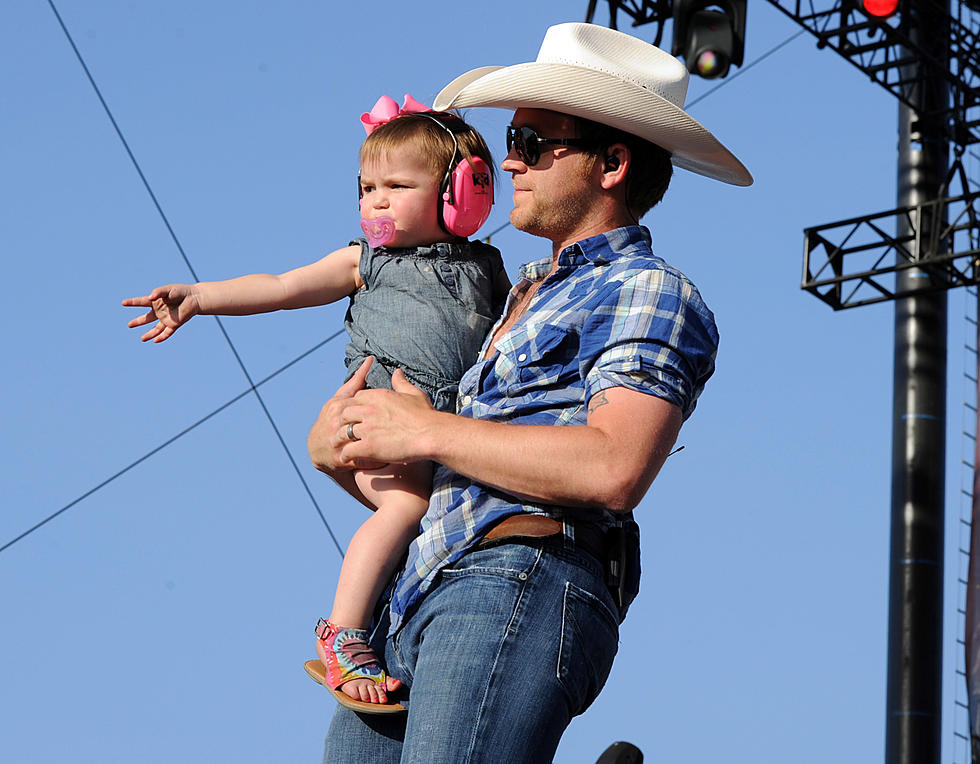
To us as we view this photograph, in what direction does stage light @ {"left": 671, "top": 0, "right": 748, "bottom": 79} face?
facing the viewer

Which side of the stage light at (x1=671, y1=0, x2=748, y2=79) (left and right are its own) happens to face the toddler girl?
front

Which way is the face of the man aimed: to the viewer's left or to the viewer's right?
to the viewer's left

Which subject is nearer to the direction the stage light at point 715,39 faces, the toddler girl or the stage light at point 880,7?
the toddler girl

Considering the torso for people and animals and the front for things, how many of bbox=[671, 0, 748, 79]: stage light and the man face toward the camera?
1

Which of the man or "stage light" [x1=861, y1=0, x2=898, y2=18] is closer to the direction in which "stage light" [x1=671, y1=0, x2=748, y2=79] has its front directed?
the man

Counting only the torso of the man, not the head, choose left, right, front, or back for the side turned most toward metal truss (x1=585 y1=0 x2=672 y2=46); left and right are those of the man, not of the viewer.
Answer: right

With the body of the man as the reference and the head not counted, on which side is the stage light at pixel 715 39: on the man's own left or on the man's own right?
on the man's own right

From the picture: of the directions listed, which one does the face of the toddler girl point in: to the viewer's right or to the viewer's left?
to the viewer's left

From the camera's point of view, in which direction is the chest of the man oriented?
to the viewer's left
